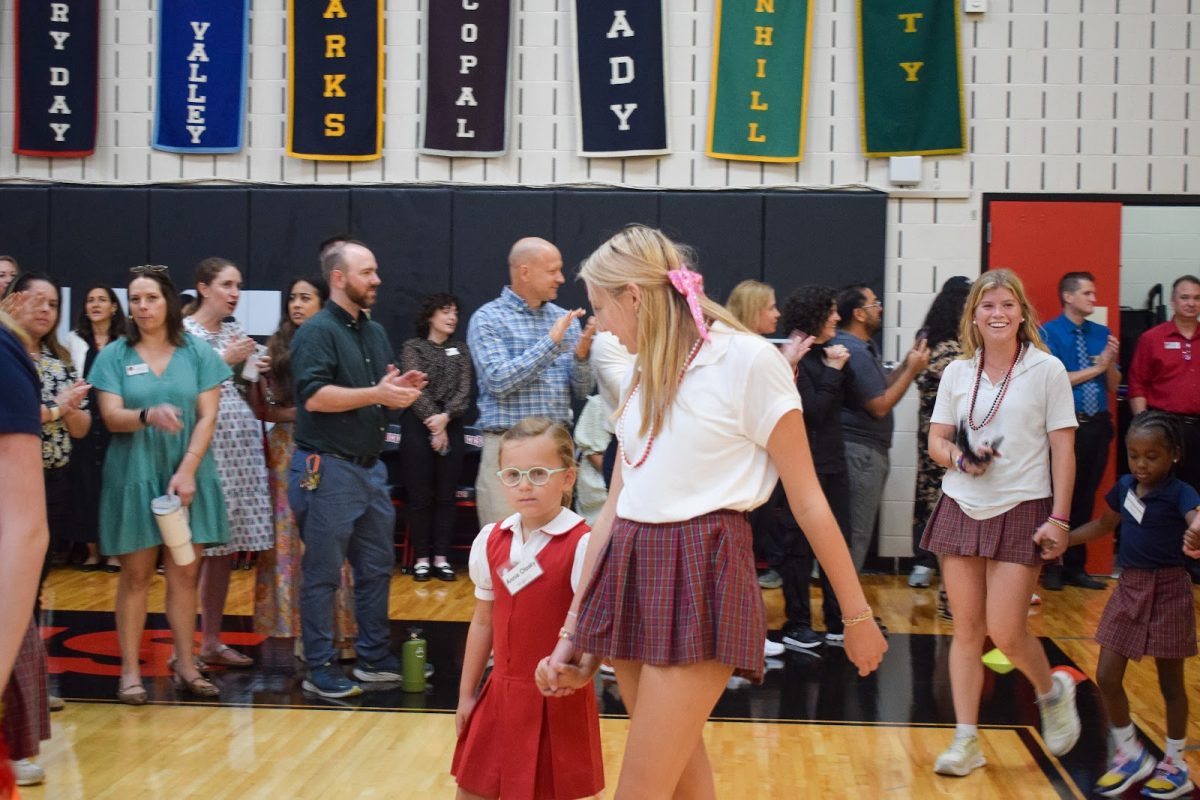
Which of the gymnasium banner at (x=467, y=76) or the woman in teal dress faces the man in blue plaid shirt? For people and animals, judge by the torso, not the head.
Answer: the gymnasium banner

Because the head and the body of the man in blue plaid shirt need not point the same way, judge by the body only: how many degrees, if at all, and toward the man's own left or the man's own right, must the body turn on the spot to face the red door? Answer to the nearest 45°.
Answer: approximately 90° to the man's own left

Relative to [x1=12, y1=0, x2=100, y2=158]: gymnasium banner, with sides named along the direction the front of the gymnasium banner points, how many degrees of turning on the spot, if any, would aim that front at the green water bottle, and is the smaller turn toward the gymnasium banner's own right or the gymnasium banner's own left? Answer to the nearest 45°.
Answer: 0° — it already faces it

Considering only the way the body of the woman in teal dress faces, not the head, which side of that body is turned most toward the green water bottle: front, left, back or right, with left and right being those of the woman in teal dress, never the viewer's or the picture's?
left

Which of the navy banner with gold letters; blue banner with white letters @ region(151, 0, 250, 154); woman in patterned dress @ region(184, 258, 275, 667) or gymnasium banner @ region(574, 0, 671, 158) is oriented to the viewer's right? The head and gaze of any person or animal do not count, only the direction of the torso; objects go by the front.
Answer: the woman in patterned dress

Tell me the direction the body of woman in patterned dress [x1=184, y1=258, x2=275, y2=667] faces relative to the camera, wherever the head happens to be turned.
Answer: to the viewer's right

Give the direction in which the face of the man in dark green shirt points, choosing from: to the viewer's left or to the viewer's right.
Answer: to the viewer's right

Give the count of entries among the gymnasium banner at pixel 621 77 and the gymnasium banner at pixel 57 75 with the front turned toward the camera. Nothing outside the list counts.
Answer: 2

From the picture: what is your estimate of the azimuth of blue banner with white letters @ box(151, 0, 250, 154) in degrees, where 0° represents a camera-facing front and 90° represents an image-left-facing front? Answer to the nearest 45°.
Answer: approximately 0°

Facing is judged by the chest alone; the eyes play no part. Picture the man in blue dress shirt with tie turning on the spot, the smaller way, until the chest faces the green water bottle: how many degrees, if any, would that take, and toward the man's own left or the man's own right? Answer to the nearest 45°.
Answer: approximately 90° to the man's own right
